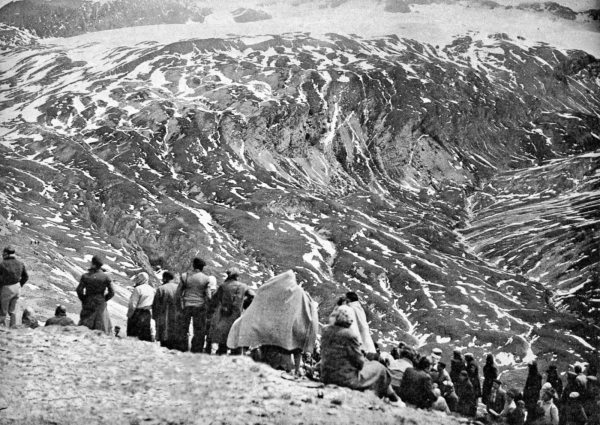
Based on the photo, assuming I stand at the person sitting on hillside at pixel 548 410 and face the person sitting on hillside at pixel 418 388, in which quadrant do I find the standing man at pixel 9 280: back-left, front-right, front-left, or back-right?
front-right

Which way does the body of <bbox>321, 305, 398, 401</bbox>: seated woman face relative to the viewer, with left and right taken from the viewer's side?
facing away from the viewer and to the right of the viewer

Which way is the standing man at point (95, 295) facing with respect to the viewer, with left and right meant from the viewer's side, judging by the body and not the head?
facing away from the viewer

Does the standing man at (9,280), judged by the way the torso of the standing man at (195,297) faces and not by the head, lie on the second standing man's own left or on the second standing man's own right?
on the second standing man's own left

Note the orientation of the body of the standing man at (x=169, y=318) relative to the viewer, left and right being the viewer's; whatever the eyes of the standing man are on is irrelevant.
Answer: facing away from the viewer

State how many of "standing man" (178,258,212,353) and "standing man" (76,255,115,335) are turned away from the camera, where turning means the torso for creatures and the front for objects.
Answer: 2

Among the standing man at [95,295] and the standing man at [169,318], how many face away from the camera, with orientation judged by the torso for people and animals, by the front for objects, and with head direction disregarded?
2

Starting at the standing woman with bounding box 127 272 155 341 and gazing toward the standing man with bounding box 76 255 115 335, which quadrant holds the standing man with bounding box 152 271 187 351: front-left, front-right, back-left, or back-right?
back-left

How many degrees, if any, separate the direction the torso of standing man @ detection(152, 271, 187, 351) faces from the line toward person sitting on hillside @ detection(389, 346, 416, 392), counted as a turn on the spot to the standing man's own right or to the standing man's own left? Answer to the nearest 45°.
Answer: approximately 135° to the standing man's own right

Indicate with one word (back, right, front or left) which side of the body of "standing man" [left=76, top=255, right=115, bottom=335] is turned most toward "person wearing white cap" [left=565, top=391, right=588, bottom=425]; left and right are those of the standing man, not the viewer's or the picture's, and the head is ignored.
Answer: right

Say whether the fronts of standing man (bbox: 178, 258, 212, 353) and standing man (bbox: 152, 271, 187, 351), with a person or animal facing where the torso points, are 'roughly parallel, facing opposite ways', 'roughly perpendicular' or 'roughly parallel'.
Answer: roughly parallel

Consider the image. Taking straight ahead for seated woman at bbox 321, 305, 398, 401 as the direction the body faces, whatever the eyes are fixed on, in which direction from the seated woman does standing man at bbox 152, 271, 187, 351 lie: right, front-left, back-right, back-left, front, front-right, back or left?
left

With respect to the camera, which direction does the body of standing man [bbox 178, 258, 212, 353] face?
away from the camera

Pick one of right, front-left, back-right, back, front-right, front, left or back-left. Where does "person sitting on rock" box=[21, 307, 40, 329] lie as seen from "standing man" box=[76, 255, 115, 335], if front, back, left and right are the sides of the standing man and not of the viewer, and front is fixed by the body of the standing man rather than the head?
front-left

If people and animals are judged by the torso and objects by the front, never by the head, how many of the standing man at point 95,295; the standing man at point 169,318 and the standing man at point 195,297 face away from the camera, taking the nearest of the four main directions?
3
